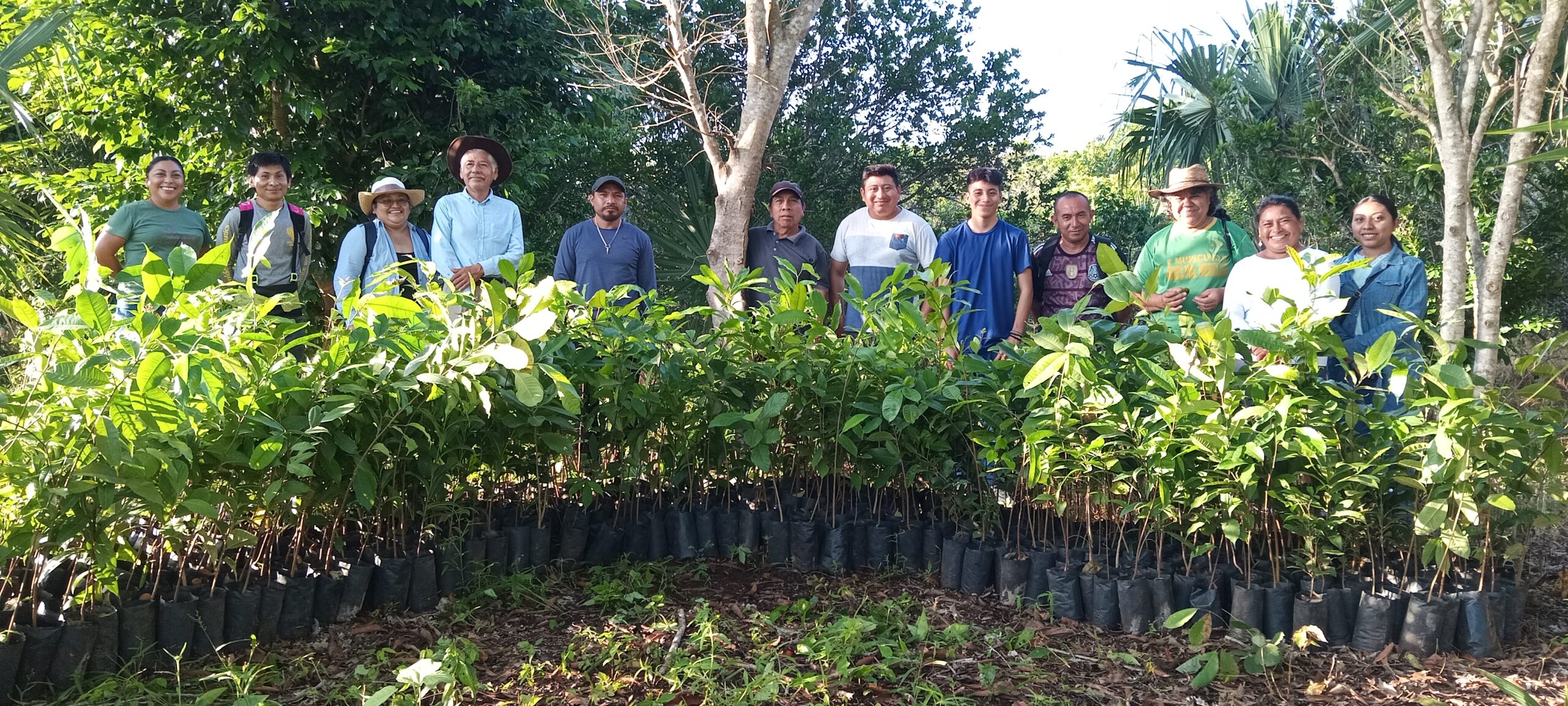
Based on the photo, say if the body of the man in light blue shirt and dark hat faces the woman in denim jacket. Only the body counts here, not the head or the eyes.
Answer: no

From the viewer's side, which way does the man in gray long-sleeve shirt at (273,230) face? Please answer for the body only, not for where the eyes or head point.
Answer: toward the camera

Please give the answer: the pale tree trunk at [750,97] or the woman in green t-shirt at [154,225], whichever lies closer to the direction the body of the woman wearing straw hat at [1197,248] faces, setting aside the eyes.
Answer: the woman in green t-shirt

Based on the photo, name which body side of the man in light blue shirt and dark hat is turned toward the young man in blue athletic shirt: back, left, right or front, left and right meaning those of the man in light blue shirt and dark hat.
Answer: left

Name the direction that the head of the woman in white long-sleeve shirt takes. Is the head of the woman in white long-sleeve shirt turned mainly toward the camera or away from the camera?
toward the camera

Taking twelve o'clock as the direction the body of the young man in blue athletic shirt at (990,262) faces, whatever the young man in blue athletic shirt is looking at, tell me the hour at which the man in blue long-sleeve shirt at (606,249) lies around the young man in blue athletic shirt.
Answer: The man in blue long-sleeve shirt is roughly at 3 o'clock from the young man in blue athletic shirt.

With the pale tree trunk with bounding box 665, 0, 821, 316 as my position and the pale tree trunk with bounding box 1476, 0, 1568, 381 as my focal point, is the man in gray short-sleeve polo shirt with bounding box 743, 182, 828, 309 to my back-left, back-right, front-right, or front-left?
front-right

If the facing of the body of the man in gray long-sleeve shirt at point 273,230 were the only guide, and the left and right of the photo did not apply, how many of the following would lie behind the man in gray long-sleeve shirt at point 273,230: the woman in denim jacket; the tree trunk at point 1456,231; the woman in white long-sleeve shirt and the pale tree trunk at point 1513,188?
0

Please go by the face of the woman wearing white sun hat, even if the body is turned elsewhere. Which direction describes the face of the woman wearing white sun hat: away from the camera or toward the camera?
toward the camera

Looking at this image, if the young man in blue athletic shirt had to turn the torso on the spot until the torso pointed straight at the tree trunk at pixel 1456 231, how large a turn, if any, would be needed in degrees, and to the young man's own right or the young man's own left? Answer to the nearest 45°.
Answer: approximately 90° to the young man's own left

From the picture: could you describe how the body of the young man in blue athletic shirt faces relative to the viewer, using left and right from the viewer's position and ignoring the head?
facing the viewer

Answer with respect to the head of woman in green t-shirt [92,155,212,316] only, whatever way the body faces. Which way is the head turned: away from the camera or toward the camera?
toward the camera

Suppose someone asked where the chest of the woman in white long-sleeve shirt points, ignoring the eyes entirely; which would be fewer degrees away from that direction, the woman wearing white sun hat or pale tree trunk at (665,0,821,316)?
the woman wearing white sun hat

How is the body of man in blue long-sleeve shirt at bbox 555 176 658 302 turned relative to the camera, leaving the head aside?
toward the camera
